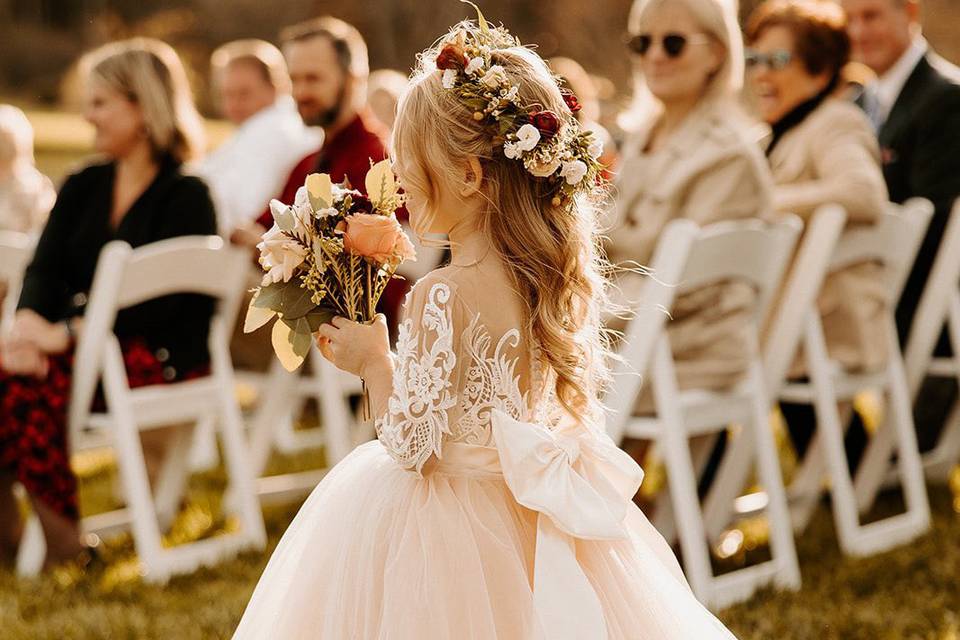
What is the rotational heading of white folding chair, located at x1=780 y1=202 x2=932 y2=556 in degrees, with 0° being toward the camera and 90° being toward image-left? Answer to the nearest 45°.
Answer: approximately 135°

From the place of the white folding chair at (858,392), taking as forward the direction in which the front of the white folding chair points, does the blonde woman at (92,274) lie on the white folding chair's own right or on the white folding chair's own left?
on the white folding chair's own left

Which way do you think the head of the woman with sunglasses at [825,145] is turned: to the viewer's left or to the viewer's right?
to the viewer's left

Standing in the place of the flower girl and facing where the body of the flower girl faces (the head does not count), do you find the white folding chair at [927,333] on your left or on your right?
on your right
